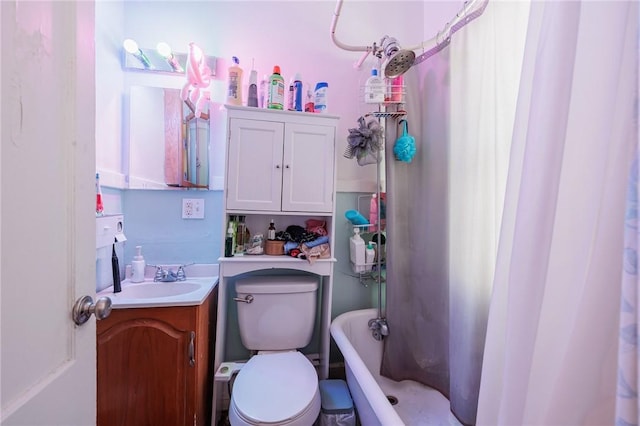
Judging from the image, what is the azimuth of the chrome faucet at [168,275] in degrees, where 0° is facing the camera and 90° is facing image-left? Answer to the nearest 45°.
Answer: approximately 0°

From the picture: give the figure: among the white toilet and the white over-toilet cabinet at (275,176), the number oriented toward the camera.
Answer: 2

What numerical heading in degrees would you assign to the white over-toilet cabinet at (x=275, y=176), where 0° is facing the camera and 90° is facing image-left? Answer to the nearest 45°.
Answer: approximately 0°

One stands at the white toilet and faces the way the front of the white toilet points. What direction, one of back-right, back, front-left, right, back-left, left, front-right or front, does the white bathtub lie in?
left

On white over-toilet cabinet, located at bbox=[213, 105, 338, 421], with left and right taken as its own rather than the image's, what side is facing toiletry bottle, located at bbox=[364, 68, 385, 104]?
left

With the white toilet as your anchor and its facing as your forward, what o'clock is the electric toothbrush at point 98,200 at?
The electric toothbrush is roughly at 3 o'clock from the white toilet.

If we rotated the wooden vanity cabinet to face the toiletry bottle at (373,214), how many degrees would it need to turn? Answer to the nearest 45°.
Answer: approximately 90° to its left

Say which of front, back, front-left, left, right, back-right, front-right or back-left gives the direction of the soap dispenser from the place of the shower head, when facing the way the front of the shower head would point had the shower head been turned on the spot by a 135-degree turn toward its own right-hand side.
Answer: front
